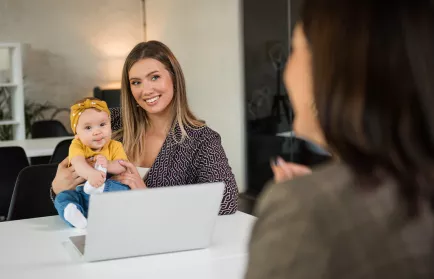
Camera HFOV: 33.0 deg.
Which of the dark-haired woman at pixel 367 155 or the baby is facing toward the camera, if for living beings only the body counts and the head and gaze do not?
the baby

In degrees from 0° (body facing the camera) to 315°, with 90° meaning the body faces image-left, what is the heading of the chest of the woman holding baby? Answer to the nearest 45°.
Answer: approximately 45°

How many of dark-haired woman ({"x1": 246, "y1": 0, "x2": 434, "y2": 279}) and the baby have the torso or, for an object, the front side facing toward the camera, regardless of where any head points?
1

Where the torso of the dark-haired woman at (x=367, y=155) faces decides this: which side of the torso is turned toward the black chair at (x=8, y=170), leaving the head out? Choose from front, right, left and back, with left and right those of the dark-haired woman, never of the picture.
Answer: front

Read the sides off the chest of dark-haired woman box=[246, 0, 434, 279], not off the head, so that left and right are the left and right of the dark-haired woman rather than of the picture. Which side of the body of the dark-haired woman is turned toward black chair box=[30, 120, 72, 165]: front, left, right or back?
front

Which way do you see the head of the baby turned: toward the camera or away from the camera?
toward the camera

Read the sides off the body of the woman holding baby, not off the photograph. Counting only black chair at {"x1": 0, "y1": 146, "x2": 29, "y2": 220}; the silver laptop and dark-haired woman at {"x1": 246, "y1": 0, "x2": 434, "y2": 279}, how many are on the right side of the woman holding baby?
1

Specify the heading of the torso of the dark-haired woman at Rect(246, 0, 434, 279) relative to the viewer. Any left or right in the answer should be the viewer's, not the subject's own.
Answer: facing away from the viewer and to the left of the viewer

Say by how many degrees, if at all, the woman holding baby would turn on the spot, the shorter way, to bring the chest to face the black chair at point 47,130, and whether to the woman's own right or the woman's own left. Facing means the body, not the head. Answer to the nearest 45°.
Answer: approximately 135° to the woman's own right

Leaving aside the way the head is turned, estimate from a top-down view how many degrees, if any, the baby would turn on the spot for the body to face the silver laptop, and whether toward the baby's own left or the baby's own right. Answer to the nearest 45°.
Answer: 0° — they already face it

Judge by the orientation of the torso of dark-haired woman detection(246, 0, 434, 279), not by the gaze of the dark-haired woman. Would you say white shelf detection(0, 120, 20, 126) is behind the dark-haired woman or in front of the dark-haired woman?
in front

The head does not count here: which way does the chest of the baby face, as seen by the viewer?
toward the camera
